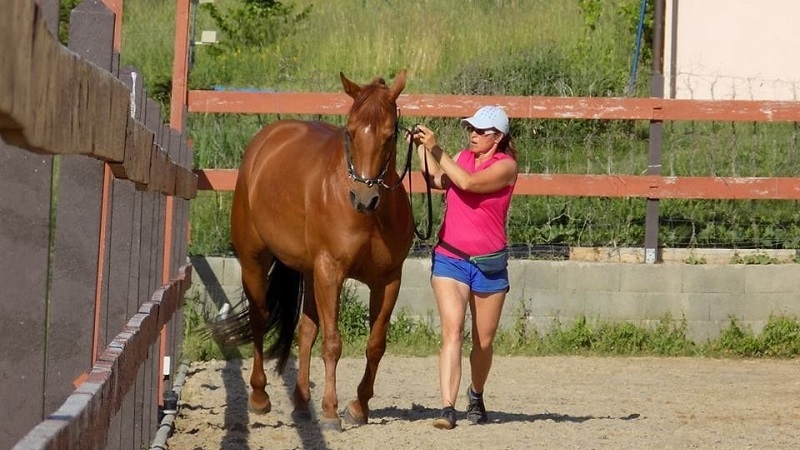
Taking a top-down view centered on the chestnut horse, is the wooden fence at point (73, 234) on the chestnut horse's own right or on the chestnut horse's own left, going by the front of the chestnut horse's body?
on the chestnut horse's own right

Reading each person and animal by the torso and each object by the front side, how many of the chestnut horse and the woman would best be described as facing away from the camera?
0

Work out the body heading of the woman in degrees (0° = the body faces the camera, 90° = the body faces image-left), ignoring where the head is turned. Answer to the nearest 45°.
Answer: approximately 45°

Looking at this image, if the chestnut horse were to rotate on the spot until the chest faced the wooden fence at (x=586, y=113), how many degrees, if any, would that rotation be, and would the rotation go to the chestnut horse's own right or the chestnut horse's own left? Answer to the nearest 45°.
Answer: approximately 90° to the chestnut horse's own left

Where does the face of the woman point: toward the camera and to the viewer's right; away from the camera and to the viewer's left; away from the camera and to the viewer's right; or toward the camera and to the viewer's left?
toward the camera and to the viewer's left

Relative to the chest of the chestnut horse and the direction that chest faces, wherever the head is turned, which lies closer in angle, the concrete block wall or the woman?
the woman

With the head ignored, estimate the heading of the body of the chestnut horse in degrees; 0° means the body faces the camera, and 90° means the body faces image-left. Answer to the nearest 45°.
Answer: approximately 315°
